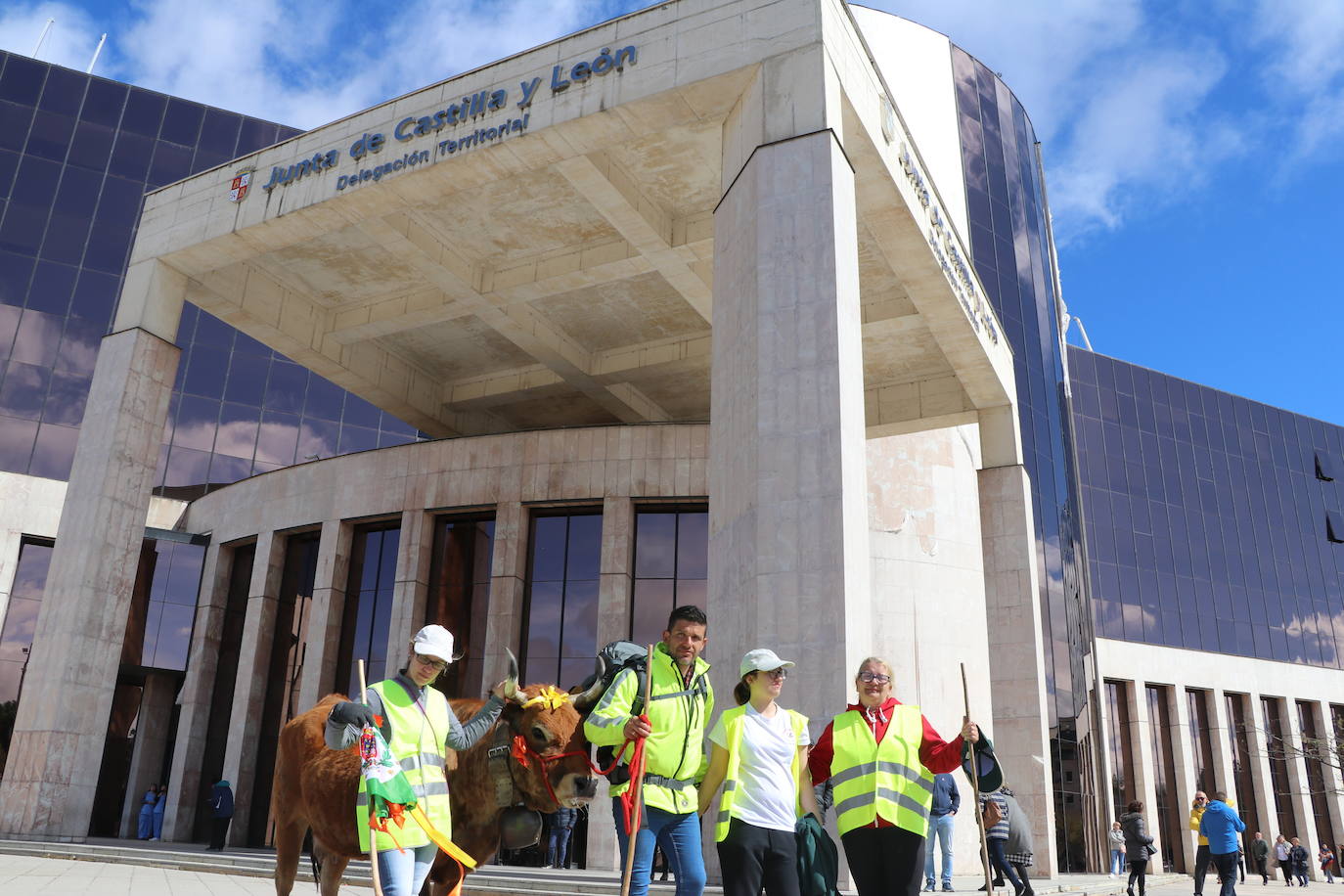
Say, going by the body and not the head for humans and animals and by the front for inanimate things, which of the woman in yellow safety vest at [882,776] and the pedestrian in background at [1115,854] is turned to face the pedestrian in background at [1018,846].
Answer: the pedestrian in background at [1115,854]

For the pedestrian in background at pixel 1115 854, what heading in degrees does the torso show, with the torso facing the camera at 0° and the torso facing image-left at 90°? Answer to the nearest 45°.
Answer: approximately 0°

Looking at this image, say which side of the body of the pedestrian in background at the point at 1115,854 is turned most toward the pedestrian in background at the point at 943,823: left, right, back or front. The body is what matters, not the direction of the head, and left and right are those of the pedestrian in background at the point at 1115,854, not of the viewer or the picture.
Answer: front

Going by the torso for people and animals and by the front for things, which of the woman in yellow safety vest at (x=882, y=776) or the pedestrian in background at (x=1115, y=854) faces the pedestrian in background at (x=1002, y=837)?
the pedestrian in background at (x=1115, y=854)

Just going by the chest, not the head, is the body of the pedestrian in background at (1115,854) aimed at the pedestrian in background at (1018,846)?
yes

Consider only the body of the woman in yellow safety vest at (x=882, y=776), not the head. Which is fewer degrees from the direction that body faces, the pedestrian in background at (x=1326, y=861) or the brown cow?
the brown cow

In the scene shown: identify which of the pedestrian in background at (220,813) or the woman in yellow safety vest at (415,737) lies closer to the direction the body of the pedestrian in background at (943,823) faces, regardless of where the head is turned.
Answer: the woman in yellow safety vest

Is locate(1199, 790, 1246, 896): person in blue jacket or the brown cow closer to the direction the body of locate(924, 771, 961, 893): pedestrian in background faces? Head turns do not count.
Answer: the brown cow
